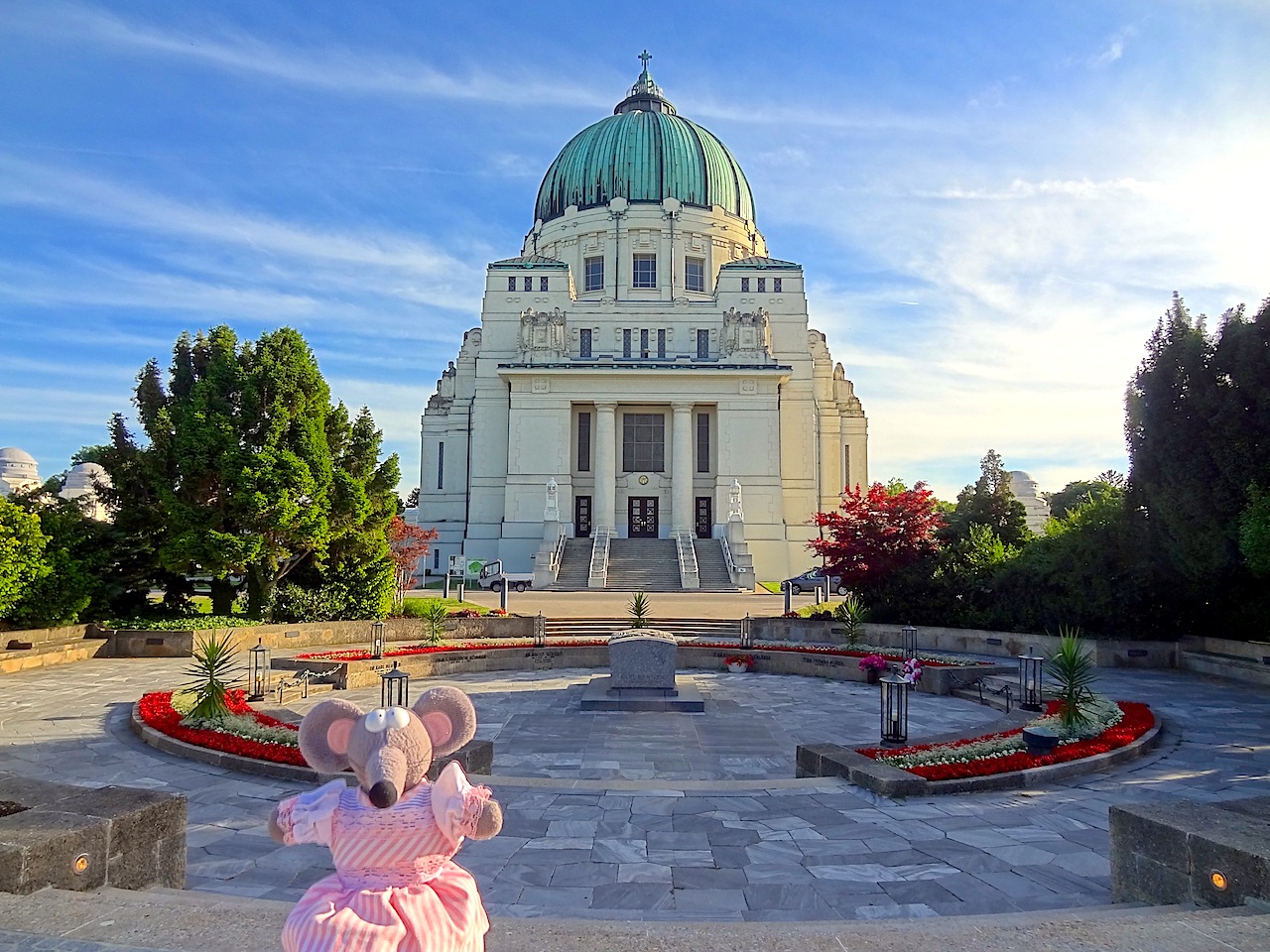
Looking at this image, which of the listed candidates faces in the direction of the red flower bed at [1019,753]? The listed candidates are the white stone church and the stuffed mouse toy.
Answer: the white stone church

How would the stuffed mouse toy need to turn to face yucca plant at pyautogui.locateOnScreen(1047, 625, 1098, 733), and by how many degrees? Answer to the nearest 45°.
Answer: approximately 135° to its left

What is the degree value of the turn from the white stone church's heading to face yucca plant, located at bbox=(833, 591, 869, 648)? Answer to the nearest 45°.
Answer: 0° — it already faces it

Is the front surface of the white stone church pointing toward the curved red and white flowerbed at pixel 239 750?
yes

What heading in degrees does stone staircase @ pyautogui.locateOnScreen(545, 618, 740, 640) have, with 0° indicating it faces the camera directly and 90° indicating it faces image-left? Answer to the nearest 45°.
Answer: approximately 0°

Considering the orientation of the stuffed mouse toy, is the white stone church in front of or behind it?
behind

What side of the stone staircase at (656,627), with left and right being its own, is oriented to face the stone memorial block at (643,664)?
front

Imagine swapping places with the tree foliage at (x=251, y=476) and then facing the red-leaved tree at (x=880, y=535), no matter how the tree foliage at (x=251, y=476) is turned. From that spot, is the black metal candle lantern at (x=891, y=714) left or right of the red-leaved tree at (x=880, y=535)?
right

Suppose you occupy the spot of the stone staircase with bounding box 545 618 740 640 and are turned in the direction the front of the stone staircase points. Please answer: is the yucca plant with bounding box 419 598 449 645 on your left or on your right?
on your right

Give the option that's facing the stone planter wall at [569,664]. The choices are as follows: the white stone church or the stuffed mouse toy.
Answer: the white stone church

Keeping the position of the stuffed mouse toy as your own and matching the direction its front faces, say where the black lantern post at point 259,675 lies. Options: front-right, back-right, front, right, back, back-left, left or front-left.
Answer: back

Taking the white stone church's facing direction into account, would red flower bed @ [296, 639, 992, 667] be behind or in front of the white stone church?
in front

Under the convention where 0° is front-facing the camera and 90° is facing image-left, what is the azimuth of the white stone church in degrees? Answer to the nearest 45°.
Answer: approximately 0°
